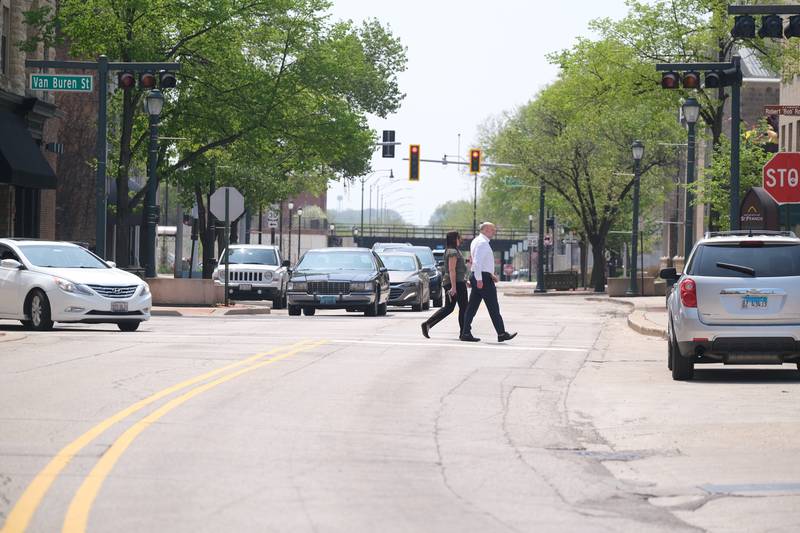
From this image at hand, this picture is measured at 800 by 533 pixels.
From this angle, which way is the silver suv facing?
away from the camera

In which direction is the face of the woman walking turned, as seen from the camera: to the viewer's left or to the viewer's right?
to the viewer's right

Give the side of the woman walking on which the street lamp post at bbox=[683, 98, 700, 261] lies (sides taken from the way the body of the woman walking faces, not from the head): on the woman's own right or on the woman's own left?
on the woman's own left

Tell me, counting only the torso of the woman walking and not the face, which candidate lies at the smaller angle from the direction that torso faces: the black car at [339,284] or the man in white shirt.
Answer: the man in white shirt

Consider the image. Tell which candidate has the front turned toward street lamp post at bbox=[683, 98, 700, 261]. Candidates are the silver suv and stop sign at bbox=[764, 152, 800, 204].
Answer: the silver suv

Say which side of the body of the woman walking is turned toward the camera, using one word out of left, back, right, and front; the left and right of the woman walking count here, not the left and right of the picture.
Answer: right

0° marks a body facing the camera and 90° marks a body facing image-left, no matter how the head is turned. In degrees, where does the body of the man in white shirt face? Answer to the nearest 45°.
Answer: approximately 270°

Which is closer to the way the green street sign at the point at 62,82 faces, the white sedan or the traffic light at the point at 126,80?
the white sedan

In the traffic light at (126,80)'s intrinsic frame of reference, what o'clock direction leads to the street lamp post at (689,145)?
The street lamp post is roughly at 9 o'clock from the traffic light.
